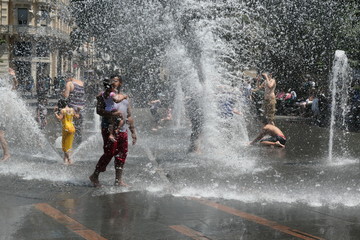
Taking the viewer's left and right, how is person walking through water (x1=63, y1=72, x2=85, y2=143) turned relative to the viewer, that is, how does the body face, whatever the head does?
facing away from the viewer and to the left of the viewer

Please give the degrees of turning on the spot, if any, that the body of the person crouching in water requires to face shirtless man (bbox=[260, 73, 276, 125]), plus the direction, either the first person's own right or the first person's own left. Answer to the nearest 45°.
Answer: approximately 90° to the first person's own right

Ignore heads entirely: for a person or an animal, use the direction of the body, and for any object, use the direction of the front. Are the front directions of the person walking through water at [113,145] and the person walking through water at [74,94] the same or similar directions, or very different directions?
very different directions

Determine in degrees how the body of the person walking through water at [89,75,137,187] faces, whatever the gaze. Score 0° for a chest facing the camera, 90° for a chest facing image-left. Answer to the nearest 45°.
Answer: approximately 315°

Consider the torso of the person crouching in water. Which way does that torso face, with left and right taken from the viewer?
facing to the left of the viewer

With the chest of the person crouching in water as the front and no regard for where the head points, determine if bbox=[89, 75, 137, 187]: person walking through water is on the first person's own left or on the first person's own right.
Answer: on the first person's own left

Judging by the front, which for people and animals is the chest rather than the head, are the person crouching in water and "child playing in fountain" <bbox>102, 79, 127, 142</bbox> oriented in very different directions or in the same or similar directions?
very different directions
